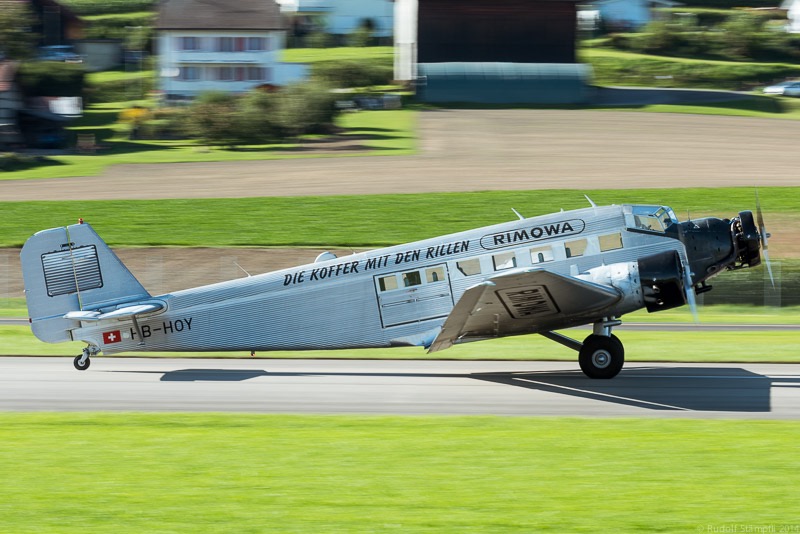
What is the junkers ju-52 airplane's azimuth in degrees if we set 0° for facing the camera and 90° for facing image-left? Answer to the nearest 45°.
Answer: approximately 270°
